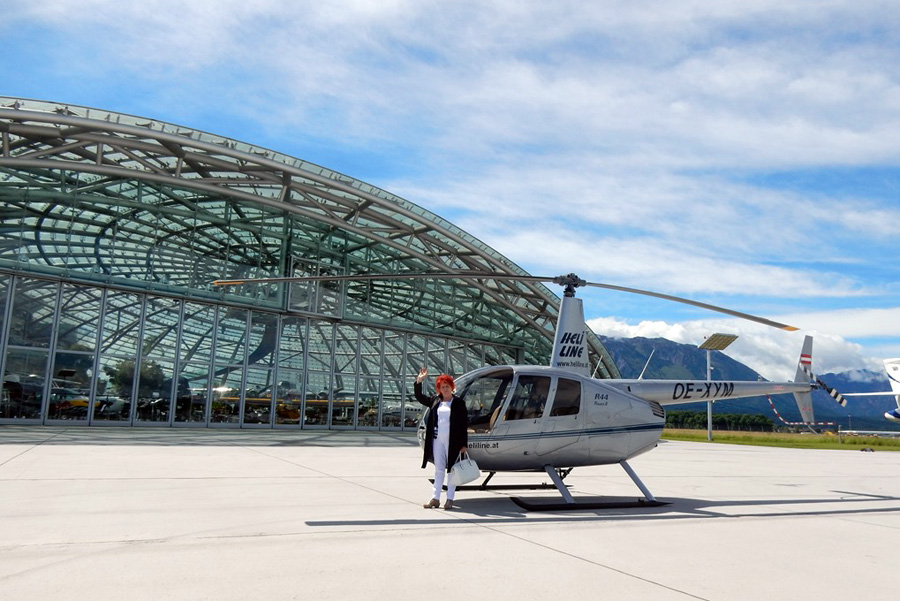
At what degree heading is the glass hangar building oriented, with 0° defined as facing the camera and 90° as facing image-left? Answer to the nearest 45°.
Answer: approximately 315°

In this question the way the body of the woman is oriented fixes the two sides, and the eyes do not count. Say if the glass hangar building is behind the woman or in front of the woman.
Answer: behind

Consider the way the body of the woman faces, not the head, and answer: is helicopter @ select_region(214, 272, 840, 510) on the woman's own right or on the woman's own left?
on the woman's own left
